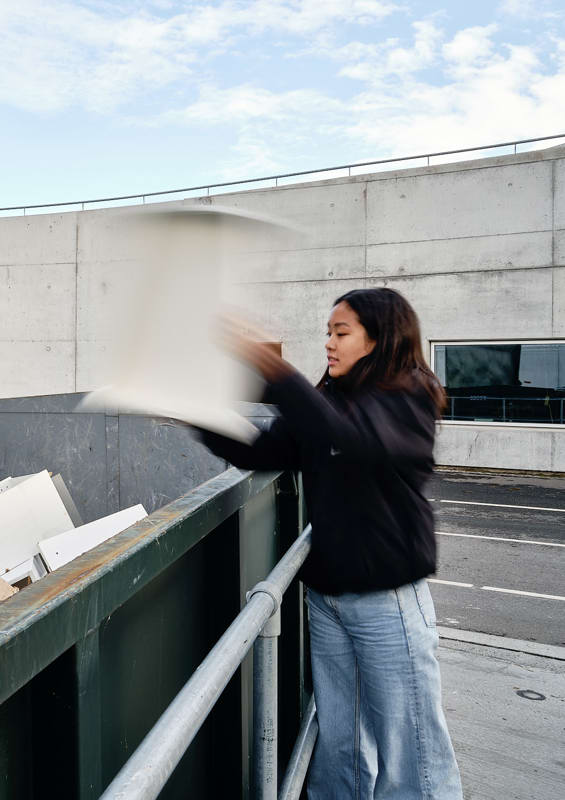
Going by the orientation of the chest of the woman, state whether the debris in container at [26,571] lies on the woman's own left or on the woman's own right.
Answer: on the woman's own right

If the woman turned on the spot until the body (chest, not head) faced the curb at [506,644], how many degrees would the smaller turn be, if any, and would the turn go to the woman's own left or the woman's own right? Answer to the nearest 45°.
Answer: approximately 135° to the woman's own right

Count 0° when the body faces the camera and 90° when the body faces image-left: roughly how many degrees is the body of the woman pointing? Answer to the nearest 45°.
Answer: approximately 45°
